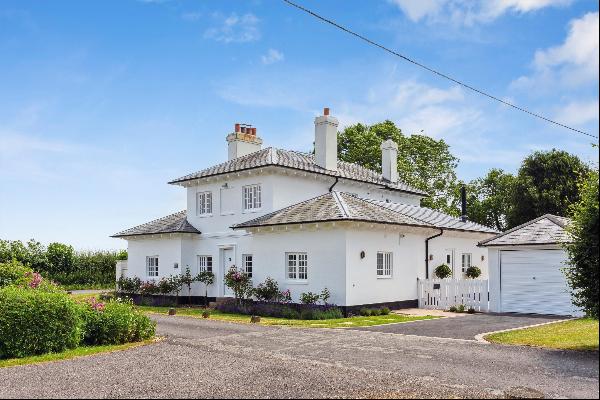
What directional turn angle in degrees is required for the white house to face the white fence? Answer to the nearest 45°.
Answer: approximately 90° to its left

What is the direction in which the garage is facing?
toward the camera

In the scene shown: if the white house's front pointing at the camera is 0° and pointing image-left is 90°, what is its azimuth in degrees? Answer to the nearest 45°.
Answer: approximately 45°

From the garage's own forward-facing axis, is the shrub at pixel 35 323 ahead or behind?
ahead

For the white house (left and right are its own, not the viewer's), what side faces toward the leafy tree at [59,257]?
right

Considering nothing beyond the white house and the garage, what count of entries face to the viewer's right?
0

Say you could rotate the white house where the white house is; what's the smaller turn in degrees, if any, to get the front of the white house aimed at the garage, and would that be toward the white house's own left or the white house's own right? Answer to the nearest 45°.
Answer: approximately 90° to the white house's own left
